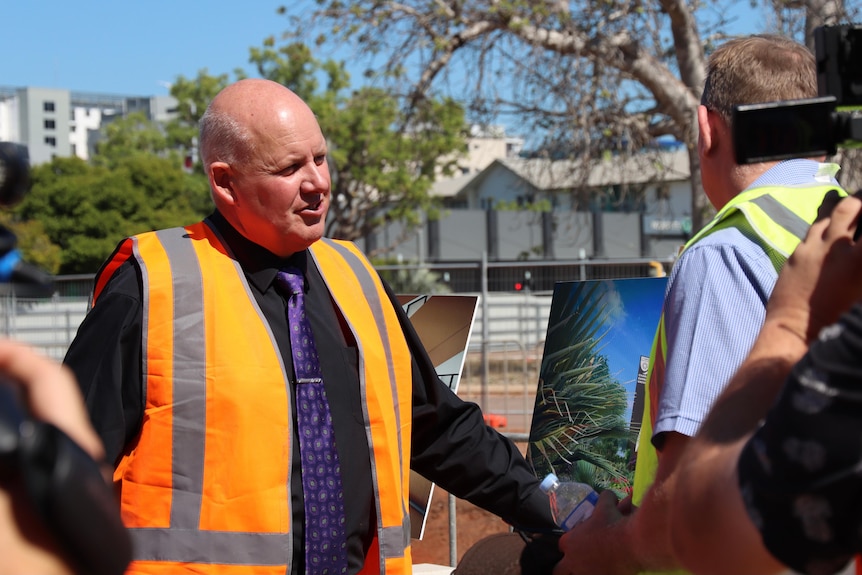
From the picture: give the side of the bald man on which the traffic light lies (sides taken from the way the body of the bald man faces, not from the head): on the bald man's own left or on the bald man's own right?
on the bald man's own left

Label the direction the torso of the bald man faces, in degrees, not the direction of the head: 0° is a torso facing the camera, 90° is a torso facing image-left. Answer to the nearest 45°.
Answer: approximately 315°

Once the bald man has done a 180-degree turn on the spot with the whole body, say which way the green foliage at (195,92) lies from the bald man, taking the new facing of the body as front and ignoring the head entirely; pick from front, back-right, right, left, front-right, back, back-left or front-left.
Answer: front-right

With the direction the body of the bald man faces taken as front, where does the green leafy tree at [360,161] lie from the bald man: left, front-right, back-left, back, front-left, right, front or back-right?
back-left
